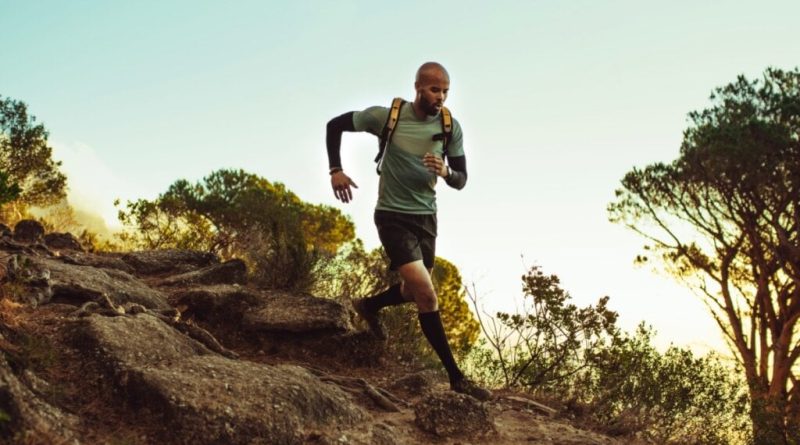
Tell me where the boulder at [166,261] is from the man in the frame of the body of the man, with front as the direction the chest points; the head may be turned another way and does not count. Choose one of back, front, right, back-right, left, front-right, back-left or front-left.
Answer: back

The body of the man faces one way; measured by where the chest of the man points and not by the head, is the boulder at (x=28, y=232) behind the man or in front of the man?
behind

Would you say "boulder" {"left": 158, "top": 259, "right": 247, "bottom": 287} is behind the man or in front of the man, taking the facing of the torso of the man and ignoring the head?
behind

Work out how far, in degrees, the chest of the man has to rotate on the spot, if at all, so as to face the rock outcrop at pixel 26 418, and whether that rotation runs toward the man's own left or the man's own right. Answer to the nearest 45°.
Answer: approximately 90° to the man's own right

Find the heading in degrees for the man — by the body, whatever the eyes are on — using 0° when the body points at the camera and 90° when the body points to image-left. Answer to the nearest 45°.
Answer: approximately 315°

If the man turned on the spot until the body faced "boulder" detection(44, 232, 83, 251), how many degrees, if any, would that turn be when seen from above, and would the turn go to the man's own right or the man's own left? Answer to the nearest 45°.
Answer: approximately 180°

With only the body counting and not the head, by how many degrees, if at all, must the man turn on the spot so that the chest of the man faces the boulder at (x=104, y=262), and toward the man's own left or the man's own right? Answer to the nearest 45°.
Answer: approximately 180°
